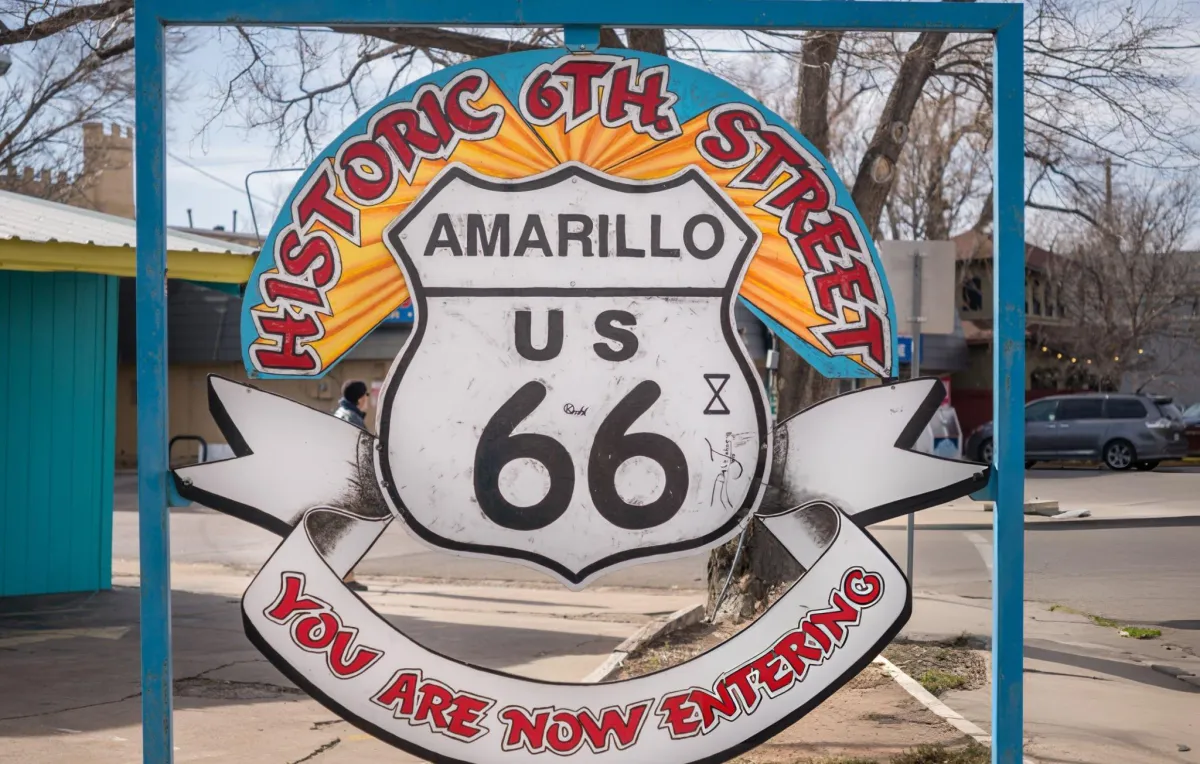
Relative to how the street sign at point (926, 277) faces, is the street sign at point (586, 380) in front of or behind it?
behind

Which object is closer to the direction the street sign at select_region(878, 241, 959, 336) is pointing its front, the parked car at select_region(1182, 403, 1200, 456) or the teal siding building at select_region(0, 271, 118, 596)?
the parked car

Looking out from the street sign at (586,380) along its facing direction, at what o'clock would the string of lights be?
The string of lights is roughly at 7 o'clock from the street sign.

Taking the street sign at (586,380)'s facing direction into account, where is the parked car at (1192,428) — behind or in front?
behind

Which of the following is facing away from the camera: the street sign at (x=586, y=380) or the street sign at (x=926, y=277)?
the street sign at (x=926, y=277)

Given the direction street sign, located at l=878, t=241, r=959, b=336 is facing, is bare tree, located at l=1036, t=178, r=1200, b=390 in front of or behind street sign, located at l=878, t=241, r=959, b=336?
in front

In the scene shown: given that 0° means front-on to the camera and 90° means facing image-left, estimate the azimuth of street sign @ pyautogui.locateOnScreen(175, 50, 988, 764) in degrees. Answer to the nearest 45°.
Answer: approximately 0°

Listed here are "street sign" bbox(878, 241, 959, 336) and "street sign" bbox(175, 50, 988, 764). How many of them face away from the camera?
1

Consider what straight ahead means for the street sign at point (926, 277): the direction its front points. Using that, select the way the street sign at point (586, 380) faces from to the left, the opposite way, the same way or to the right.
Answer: the opposite way

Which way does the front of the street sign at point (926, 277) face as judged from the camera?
facing away from the viewer

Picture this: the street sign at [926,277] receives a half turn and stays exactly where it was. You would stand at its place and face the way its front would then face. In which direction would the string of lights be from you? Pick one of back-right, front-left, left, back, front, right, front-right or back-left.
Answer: back
